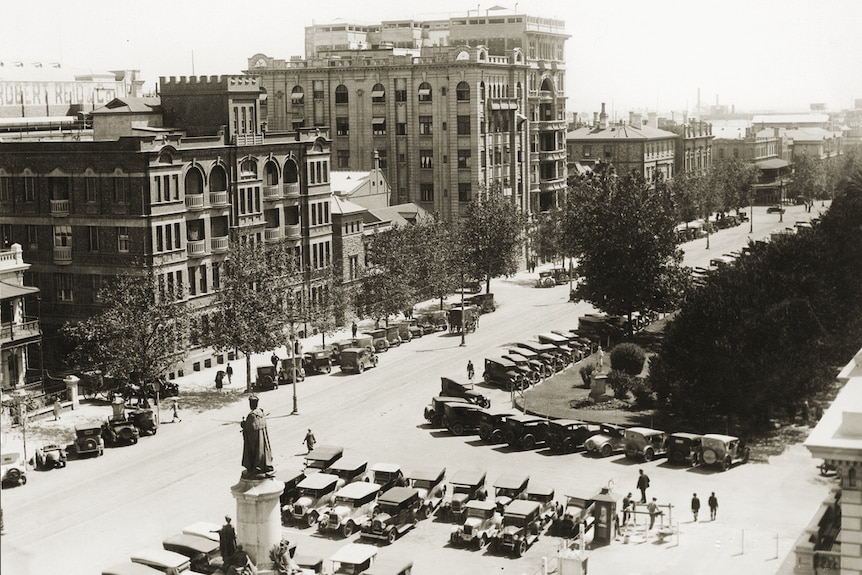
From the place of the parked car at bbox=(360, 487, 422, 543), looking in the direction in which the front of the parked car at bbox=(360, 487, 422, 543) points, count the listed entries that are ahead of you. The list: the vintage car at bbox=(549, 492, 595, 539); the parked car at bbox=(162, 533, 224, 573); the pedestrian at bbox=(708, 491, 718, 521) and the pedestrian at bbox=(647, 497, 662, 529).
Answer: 1

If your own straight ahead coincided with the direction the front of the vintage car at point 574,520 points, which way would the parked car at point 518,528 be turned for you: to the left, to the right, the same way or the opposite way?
the same way

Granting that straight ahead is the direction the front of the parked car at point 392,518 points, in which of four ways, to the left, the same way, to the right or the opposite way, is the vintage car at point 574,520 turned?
the same way

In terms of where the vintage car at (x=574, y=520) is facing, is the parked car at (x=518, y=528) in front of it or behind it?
in front

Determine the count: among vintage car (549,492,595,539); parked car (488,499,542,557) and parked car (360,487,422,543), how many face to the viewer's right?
0

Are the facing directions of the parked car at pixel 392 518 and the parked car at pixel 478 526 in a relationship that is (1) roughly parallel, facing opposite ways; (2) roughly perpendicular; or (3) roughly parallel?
roughly parallel

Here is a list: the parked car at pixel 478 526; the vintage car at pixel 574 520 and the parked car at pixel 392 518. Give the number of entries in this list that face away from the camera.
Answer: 0

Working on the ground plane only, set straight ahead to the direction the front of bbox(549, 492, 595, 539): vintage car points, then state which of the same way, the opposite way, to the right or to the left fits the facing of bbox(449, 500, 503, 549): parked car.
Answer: the same way

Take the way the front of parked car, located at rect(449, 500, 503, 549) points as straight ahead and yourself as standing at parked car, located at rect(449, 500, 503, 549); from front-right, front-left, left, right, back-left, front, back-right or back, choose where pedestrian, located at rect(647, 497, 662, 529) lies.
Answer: back-left

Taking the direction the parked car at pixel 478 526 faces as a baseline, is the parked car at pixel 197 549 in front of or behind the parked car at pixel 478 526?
in front

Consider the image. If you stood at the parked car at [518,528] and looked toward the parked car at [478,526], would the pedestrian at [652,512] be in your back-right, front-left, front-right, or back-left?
back-right

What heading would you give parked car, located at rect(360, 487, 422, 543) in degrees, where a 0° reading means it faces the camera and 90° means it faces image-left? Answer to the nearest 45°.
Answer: approximately 45°

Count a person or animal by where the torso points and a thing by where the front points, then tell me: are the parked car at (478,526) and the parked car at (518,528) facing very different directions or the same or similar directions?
same or similar directions

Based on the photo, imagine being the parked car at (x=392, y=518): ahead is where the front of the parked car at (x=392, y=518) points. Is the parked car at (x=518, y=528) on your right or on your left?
on your left

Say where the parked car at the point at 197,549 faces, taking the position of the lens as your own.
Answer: facing the viewer and to the right of the viewer

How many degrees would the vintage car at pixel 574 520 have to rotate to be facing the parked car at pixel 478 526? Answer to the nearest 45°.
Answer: approximately 45° to its right
